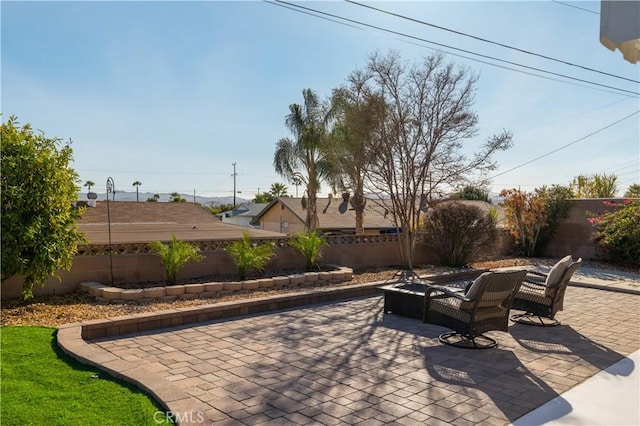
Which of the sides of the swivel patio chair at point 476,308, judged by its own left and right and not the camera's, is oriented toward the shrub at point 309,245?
front

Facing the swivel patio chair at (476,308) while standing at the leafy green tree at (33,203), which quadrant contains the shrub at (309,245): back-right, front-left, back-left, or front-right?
front-left

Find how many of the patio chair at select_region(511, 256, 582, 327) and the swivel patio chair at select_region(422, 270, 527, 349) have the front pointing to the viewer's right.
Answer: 0

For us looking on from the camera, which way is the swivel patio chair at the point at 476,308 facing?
facing away from the viewer and to the left of the viewer

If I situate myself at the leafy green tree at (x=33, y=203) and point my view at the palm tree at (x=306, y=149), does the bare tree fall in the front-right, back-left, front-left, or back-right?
front-right

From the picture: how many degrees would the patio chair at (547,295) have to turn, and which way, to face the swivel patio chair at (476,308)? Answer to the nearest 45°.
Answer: approximately 45° to its left

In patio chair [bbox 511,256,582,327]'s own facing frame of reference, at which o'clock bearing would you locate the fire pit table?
The fire pit table is roughly at 12 o'clock from the patio chair.

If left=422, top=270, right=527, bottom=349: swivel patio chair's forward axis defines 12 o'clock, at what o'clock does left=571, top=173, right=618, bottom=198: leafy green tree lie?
The leafy green tree is roughly at 2 o'clock from the swivel patio chair.

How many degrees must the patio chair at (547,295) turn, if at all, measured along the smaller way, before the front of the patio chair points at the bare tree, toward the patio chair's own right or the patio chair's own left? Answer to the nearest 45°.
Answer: approximately 45° to the patio chair's own right

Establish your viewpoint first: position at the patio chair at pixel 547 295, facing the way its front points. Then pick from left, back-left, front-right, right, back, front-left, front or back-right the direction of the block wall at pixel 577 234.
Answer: right

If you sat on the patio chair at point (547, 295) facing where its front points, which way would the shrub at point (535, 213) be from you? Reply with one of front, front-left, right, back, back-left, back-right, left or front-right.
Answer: right

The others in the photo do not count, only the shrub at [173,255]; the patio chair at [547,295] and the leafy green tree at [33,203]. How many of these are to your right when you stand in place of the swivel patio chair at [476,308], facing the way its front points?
1

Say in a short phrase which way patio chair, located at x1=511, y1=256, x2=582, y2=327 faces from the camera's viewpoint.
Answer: facing to the left of the viewer

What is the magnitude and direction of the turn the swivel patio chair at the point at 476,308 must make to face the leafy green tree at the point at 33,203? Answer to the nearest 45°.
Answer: approximately 45° to its left

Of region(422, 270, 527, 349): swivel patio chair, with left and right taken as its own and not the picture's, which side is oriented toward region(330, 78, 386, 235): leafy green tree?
front

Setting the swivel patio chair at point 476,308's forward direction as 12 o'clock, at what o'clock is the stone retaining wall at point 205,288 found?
The stone retaining wall is roughly at 11 o'clock from the swivel patio chair.

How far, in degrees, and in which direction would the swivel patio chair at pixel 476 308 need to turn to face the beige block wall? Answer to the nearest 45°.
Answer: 0° — it already faces it
